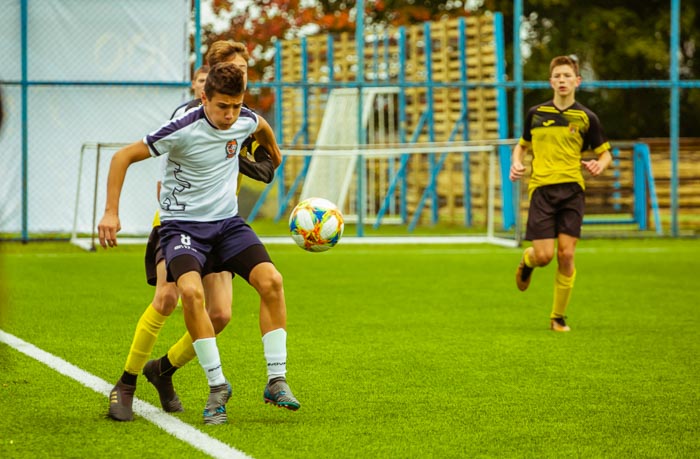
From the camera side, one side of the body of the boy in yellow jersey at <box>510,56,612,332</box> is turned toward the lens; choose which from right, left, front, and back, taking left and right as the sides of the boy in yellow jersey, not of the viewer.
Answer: front

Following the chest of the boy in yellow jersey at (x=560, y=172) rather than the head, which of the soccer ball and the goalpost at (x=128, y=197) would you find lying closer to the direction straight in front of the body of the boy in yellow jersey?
the soccer ball

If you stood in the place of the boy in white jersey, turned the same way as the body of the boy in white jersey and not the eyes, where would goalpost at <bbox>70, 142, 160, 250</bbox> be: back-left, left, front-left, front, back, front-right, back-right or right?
back-left

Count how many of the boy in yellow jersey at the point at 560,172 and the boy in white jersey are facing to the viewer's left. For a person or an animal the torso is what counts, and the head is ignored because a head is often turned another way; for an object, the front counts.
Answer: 0

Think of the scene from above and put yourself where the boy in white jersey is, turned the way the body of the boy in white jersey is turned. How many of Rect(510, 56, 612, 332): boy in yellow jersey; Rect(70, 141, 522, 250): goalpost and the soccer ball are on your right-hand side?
0

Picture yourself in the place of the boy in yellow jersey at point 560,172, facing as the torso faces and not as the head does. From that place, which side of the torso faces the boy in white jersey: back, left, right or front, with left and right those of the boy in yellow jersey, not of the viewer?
front

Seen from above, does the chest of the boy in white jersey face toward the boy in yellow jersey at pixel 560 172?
no

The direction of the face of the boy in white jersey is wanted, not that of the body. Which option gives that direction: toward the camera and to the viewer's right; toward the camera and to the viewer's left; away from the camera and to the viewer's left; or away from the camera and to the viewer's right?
toward the camera and to the viewer's right

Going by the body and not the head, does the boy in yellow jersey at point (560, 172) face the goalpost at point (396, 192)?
no

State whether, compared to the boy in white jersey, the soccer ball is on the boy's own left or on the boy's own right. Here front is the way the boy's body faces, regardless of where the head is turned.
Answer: on the boy's own left

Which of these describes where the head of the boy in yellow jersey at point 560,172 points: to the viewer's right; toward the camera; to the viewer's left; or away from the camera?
toward the camera

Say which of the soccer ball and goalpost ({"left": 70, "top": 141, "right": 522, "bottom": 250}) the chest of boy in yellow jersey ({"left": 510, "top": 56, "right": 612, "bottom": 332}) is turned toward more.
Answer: the soccer ball

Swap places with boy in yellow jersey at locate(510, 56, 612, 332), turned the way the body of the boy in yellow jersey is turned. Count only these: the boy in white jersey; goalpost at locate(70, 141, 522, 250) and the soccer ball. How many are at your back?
1
